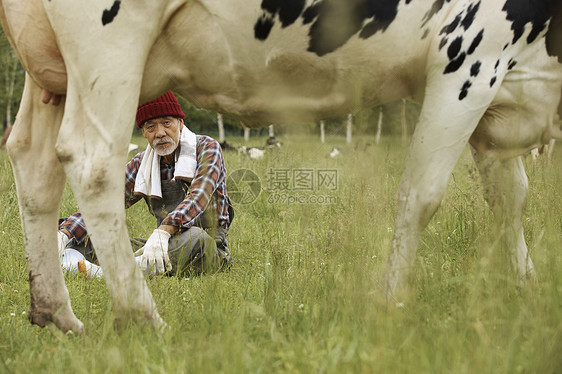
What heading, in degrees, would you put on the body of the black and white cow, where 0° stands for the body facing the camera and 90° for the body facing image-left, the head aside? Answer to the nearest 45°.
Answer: approximately 270°

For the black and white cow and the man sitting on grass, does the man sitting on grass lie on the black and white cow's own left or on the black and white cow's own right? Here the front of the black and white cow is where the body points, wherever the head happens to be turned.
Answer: on the black and white cow's own left
